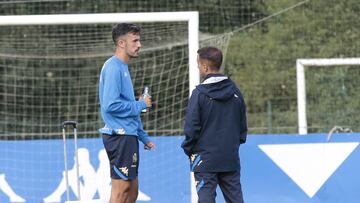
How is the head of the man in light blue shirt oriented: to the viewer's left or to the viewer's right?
to the viewer's right

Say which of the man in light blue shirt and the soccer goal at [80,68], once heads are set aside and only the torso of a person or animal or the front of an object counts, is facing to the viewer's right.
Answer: the man in light blue shirt

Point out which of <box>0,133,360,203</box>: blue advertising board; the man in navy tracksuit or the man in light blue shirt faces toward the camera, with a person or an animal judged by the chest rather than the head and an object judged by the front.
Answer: the blue advertising board

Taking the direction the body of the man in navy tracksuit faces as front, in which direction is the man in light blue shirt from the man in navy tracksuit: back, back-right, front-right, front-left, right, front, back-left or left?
front-left

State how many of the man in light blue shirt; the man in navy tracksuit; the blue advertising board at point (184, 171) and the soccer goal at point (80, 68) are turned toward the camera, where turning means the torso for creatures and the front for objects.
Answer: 2

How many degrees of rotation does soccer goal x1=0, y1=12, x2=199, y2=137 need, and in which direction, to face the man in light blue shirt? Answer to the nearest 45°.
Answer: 0° — it already faces them

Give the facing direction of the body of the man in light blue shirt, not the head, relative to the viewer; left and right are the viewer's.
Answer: facing to the right of the viewer

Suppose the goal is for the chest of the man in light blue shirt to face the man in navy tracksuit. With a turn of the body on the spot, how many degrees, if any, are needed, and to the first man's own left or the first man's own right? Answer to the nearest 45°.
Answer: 0° — they already face them

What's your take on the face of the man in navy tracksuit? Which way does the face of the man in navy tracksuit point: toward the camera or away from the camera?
away from the camera

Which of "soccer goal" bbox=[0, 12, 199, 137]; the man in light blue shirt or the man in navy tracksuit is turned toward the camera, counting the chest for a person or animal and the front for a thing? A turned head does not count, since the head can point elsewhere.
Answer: the soccer goal

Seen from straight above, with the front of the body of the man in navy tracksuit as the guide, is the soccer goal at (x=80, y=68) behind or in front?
in front

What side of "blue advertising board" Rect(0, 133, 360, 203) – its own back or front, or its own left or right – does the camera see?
front

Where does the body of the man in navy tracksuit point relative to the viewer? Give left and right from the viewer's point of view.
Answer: facing away from the viewer and to the left of the viewer
